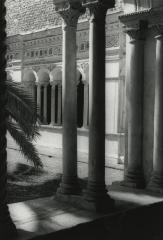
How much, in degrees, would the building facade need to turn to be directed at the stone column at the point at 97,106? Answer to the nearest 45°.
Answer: approximately 45° to its left

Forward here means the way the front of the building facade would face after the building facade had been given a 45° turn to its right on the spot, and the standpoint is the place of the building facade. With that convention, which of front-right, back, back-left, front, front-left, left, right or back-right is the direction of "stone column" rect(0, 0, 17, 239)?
left

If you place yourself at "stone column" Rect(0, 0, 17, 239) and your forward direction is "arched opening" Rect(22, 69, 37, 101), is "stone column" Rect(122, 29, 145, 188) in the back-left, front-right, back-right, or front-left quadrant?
front-right

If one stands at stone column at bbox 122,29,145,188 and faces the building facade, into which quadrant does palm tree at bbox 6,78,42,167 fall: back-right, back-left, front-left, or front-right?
front-left

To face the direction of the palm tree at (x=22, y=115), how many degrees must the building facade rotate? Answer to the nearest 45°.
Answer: approximately 45° to its left

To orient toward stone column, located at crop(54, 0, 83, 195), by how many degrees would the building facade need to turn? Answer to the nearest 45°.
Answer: approximately 45° to its left

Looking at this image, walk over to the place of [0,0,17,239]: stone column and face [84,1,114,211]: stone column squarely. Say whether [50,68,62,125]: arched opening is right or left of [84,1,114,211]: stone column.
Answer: left

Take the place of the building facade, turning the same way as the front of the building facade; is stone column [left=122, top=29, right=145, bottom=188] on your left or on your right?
on your left

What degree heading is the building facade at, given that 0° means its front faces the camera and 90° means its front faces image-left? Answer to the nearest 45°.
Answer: approximately 45°

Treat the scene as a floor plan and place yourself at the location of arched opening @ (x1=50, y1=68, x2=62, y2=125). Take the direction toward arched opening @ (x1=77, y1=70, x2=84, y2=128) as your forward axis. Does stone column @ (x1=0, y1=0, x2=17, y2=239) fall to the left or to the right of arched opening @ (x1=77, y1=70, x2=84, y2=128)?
right
